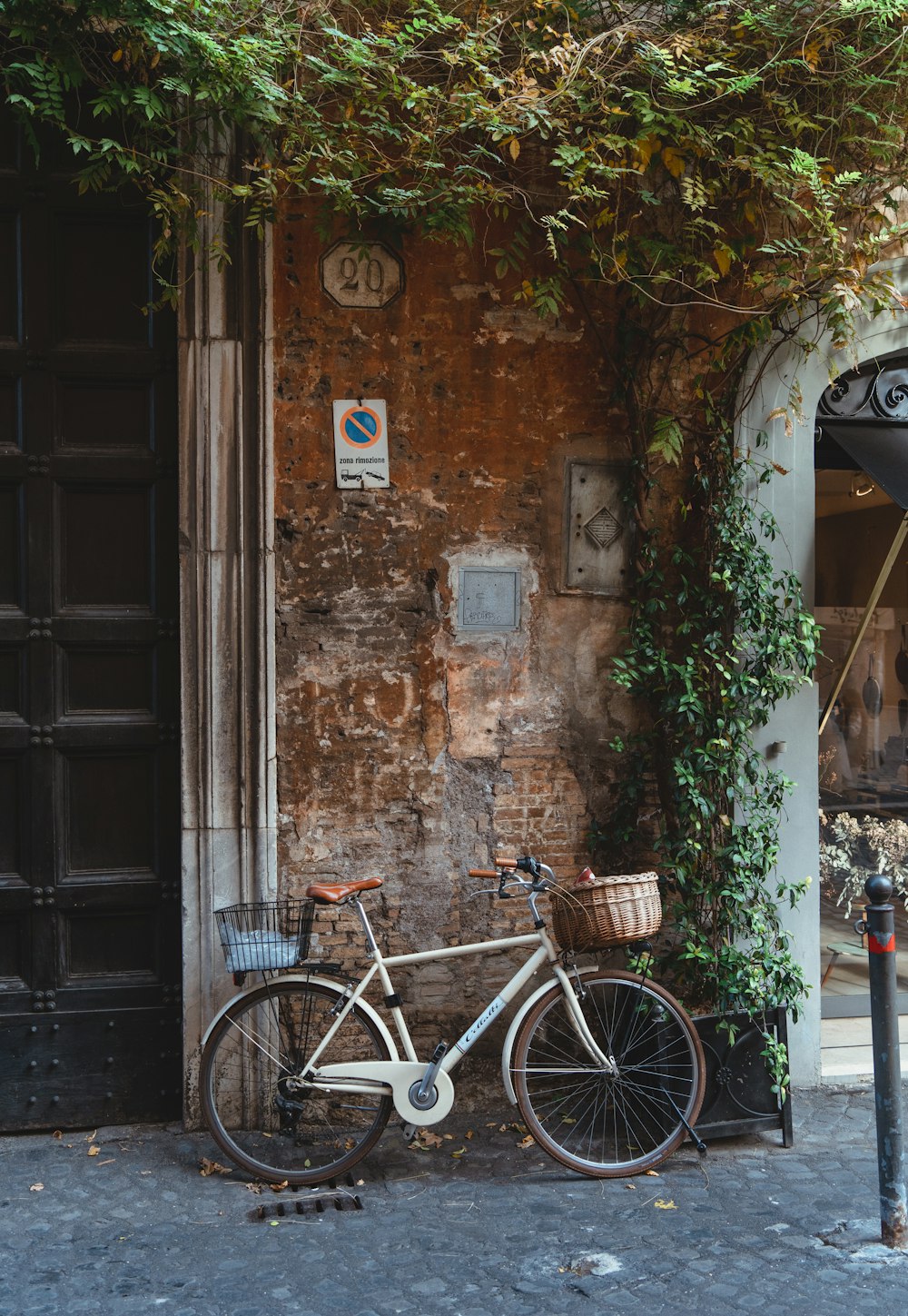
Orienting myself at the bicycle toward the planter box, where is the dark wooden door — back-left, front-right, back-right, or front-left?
back-left

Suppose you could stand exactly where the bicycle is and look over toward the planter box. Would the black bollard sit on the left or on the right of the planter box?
right

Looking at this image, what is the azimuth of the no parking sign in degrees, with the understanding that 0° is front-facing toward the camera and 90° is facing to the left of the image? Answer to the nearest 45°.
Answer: approximately 0°

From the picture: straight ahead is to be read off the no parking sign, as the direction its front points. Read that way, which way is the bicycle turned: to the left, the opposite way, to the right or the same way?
to the left

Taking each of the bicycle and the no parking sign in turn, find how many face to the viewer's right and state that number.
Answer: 1

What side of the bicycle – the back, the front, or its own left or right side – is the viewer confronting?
right

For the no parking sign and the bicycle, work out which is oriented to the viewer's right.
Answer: the bicycle
